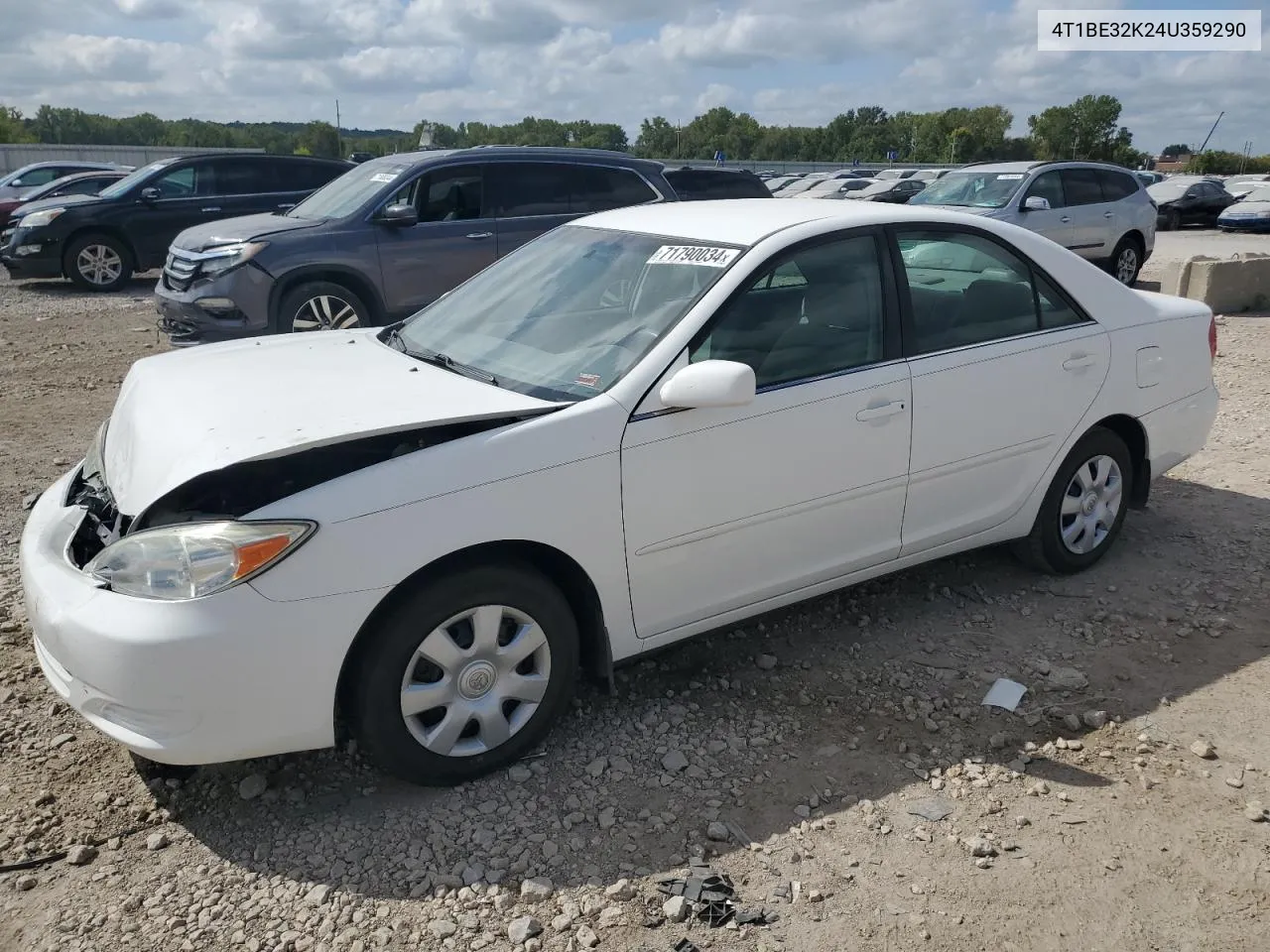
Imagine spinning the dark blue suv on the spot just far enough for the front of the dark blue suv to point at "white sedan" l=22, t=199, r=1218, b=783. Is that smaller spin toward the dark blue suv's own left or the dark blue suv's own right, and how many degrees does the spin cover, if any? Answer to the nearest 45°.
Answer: approximately 45° to the dark blue suv's own left

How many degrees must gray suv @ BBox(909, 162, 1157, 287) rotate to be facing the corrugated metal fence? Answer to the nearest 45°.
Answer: approximately 90° to its right

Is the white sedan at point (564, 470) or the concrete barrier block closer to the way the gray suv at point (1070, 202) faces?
the white sedan

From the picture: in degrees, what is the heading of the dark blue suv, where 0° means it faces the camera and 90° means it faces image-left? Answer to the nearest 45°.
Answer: approximately 45°

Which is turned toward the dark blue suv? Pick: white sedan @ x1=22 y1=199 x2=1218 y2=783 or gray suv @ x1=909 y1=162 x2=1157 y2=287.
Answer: the gray suv

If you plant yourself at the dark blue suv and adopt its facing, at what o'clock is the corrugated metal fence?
The corrugated metal fence is roughly at 4 o'clock from the dark blue suv.

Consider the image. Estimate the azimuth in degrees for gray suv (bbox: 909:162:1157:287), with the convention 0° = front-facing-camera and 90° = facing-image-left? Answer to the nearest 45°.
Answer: approximately 45°

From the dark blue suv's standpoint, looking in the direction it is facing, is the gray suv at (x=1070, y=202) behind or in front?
behind
